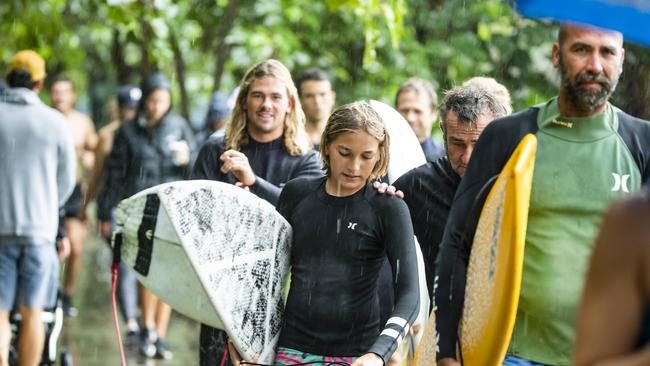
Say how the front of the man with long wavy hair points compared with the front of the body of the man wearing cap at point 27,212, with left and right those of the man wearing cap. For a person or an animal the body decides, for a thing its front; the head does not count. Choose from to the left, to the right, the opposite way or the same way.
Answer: the opposite way

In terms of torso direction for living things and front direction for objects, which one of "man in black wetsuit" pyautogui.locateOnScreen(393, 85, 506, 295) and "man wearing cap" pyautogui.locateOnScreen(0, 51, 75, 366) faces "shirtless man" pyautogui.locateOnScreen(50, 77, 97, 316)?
the man wearing cap

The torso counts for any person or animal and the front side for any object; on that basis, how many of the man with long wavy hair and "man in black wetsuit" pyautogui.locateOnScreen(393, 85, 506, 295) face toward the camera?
2

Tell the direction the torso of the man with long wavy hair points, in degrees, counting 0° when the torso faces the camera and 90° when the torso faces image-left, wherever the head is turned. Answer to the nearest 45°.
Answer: approximately 0°

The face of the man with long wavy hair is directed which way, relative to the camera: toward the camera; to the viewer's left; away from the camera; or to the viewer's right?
toward the camera

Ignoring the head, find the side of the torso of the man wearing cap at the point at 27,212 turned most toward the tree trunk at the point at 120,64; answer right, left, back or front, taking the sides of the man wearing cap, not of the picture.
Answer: front

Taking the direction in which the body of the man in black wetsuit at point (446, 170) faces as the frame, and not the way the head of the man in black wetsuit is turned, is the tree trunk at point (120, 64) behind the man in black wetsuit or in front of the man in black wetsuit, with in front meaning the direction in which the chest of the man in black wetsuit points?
behind

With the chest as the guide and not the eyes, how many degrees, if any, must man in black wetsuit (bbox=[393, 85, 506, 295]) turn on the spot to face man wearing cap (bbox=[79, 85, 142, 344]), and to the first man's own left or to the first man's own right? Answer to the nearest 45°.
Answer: approximately 135° to the first man's own right

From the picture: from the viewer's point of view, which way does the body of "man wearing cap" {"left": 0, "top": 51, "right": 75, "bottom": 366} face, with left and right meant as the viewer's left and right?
facing away from the viewer

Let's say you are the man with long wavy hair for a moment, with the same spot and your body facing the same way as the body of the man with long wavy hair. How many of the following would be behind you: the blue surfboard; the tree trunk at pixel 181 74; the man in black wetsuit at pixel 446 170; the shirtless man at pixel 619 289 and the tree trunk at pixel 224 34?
2

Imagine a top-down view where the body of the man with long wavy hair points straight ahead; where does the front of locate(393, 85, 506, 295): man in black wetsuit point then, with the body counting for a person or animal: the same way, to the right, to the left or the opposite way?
the same way

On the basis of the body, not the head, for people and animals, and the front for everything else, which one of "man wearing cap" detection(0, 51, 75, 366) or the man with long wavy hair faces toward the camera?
the man with long wavy hair

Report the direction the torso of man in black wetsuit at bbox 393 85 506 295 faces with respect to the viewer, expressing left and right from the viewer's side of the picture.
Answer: facing the viewer

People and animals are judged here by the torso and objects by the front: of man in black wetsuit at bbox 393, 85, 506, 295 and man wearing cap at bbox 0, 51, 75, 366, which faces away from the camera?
the man wearing cap
